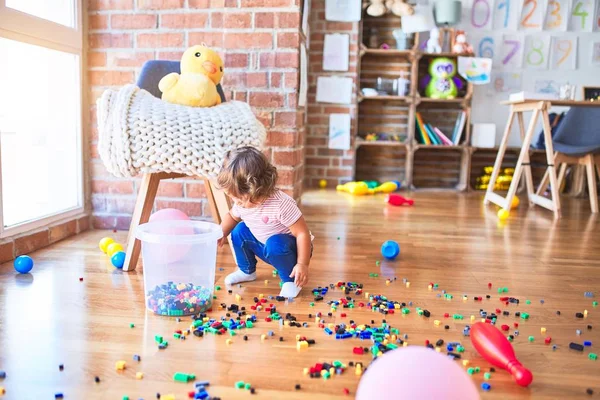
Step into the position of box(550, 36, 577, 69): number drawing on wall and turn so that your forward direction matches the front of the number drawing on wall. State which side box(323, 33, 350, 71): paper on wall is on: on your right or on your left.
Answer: on your right

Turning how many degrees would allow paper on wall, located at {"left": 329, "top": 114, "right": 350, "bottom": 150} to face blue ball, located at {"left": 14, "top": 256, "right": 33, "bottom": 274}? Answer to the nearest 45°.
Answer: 0° — it already faces it

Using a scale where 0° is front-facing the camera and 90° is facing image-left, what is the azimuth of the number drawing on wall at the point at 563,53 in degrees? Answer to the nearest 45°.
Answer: approximately 0°

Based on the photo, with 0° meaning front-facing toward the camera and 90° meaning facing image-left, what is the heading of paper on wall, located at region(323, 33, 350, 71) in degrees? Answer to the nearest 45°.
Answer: approximately 0°

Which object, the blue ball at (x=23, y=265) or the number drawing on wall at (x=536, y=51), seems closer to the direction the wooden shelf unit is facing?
the blue ball
